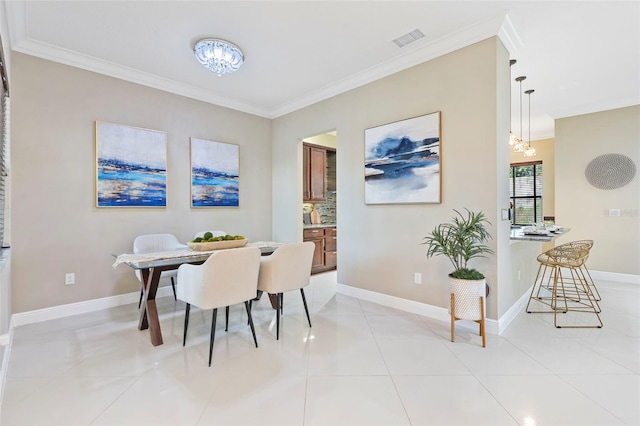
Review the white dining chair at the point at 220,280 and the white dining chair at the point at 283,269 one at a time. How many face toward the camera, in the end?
0

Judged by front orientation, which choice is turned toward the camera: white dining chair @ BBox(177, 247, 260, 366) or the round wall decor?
the round wall decor

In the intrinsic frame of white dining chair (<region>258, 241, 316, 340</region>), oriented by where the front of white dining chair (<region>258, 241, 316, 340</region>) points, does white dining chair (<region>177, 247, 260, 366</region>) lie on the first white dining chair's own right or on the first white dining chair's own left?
on the first white dining chair's own left

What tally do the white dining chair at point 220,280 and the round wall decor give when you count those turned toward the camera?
1

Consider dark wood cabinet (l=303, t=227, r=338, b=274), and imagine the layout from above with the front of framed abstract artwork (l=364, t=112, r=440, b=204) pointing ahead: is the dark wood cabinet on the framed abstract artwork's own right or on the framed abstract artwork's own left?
on the framed abstract artwork's own right

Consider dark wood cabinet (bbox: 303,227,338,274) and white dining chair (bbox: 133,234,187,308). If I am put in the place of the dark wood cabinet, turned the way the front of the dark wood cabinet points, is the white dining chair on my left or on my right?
on my right

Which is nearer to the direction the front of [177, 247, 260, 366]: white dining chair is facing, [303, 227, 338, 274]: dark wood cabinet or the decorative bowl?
the decorative bowl

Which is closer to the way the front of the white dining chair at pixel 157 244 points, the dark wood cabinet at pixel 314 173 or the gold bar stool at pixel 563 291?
the gold bar stool

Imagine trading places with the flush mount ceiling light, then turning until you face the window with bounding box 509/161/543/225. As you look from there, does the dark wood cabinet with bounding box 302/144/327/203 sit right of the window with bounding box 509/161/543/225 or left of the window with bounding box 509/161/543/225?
left

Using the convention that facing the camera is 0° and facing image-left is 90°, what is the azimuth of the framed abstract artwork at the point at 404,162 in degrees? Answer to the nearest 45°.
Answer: approximately 45°

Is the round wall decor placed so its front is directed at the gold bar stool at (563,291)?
yes

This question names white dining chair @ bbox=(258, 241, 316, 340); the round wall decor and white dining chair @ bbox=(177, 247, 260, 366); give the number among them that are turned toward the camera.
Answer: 1

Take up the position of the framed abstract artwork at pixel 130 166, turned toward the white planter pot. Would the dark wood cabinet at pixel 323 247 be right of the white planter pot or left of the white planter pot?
left

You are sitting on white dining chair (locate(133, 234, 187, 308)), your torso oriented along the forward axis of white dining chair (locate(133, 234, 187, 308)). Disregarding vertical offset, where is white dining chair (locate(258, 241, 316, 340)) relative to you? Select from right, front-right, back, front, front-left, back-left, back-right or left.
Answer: front

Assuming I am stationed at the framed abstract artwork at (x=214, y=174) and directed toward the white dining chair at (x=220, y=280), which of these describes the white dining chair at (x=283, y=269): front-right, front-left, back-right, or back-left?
front-left

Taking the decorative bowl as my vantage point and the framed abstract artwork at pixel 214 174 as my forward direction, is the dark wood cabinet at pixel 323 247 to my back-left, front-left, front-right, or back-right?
front-right

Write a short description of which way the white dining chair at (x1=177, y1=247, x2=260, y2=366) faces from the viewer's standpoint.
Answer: facing away from the viewer and to the left of the viewer

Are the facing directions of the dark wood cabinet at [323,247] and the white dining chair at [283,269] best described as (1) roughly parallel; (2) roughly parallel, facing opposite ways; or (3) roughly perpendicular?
roughly parallel, facing opposite ways

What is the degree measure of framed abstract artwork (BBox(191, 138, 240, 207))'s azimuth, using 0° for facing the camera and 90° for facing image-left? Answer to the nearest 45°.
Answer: approximately 315°

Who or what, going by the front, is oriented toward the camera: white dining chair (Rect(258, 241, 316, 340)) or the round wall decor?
the round wall decor
